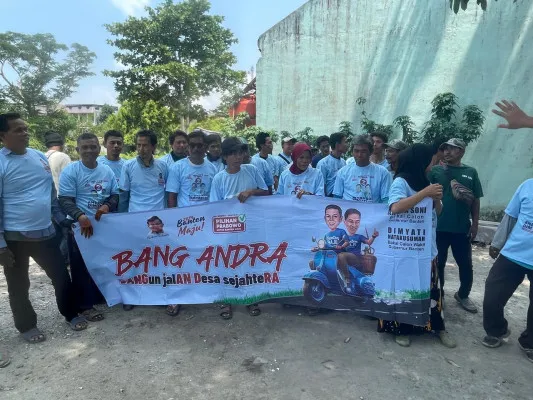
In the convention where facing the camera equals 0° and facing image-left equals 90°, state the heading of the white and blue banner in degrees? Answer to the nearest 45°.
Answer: approximately 0°

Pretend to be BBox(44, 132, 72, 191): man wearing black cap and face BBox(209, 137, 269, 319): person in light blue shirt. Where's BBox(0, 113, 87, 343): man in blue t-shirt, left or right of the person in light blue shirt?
right

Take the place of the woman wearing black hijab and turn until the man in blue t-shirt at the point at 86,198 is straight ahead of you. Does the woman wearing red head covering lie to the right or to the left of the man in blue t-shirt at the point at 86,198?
right

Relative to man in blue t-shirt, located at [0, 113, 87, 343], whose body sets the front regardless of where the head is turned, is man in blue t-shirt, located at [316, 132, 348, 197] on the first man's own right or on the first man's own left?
on the first man's own left

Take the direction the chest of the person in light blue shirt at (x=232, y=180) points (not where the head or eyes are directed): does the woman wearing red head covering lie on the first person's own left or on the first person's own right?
on the first person's own left

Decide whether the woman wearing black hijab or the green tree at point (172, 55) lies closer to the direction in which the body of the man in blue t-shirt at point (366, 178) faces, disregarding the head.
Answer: the woman wearing black hijab

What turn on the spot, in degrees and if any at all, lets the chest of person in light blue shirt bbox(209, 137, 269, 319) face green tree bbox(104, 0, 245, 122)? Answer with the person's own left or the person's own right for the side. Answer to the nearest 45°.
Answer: approximately 180°

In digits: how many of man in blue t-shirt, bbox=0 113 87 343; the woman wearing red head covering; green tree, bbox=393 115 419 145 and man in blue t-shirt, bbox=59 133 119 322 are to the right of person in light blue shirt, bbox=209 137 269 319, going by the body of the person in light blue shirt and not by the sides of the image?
2

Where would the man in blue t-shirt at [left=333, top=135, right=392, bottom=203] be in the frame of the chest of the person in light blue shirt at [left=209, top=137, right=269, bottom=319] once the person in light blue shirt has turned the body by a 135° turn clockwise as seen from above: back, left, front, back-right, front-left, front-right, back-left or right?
back-right
